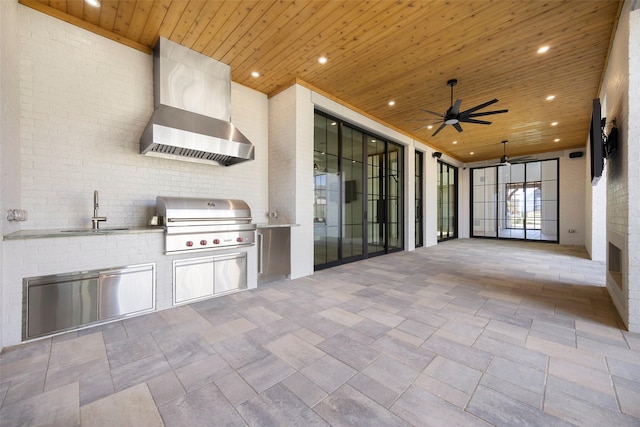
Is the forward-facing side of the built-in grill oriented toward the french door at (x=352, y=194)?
no

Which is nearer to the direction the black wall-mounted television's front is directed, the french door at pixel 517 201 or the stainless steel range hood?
the stainless steel range hood

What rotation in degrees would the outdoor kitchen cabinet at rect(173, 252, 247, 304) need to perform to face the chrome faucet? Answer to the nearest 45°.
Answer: approximately 135° to its right

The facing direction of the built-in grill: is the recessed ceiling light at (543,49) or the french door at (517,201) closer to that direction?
the recessed ceiling light

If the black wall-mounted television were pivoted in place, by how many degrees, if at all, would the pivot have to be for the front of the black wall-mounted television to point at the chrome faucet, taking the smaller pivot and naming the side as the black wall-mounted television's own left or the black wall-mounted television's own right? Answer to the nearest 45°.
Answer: approximately 45° to the black wall-mounted television's own left

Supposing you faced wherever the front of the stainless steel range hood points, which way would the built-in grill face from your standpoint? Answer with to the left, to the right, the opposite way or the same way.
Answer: the same way

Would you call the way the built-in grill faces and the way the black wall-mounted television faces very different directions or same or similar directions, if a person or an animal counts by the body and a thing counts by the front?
very different directions

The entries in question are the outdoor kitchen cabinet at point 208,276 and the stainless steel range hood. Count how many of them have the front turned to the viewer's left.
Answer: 0

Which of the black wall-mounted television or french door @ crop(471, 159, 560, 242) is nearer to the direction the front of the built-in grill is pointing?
the black wall-mounted television

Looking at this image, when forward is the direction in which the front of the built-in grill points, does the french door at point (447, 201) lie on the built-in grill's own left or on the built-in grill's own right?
on the built-in grill's own left

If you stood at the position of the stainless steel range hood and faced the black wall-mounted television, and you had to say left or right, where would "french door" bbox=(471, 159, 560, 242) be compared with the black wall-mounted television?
left

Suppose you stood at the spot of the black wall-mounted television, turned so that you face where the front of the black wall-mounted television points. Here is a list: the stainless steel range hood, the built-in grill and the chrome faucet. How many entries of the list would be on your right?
0

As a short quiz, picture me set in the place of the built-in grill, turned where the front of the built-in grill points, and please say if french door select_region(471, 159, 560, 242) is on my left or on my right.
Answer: on my left

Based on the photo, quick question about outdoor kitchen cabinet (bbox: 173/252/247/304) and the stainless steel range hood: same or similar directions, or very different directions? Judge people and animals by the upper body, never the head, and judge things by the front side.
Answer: same or similar directions

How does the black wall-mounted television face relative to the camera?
to the viewer's left

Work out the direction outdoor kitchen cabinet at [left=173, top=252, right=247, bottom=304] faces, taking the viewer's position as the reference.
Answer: facing the viewer and to the right of the viewer
